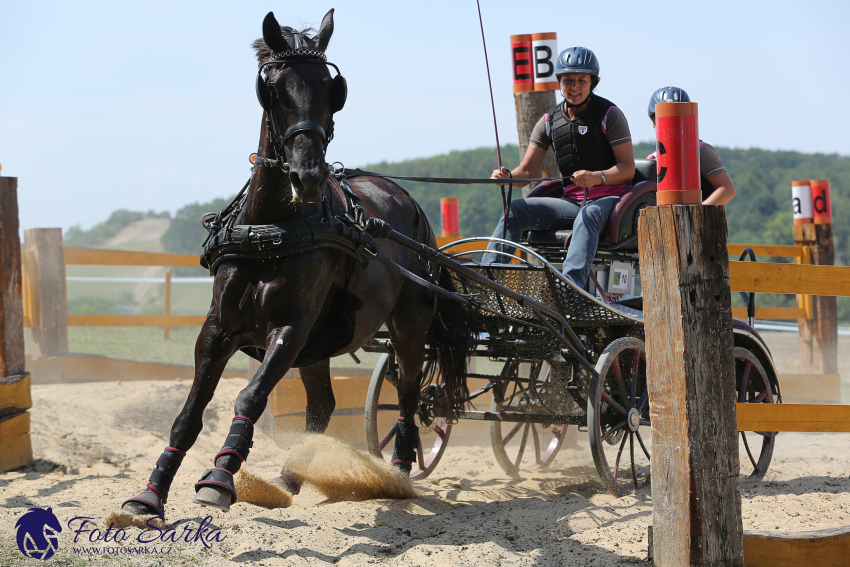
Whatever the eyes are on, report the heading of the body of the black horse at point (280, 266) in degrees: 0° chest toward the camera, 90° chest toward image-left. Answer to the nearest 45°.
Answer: approximately 45°

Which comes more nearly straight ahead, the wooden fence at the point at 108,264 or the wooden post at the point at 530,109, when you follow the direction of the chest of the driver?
the wooden fence

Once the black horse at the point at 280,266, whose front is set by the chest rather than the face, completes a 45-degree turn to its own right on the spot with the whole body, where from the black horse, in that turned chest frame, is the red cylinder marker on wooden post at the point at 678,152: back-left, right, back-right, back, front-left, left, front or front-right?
back-left

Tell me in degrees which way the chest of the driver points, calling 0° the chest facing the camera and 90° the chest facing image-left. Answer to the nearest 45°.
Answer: approximately 45°

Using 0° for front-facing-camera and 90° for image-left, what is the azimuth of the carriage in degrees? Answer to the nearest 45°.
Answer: approximately 45°

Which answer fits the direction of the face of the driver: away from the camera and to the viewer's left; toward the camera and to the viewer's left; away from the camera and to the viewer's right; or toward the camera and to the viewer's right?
toward the camera and to the viewer's left

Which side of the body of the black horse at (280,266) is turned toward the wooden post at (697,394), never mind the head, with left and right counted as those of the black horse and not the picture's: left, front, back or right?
left

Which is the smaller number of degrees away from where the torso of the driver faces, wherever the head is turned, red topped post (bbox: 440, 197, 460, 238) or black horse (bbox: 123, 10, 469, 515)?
the black horse

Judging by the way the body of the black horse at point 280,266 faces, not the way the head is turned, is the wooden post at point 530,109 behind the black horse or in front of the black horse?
behind

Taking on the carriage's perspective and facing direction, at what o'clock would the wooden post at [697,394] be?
The wooden post is roughly at 10 o'clock from the carriage.
